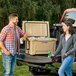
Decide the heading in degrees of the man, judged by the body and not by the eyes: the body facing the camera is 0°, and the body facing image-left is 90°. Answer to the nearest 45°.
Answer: approximately 315°

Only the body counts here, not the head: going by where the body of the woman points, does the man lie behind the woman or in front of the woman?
in front

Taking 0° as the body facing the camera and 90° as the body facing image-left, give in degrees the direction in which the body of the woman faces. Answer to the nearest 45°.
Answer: approximately 45°

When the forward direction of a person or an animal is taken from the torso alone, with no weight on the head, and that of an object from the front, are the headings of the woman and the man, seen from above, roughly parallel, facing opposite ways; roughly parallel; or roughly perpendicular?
roughly perpendicular

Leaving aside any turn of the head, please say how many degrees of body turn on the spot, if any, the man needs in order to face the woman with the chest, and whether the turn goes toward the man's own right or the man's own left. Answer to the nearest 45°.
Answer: approximately 45° to the man's own left

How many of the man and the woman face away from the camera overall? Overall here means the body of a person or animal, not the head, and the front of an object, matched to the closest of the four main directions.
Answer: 0
